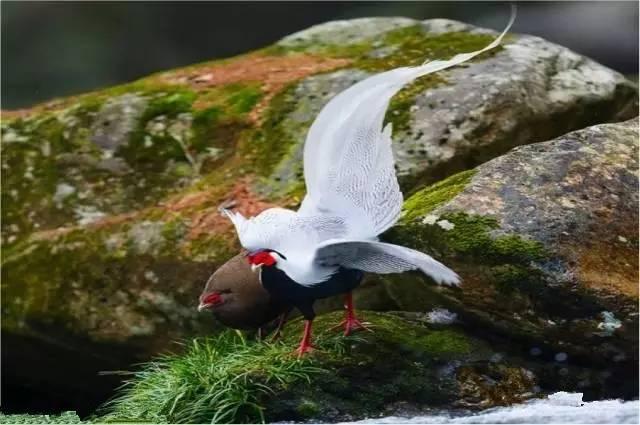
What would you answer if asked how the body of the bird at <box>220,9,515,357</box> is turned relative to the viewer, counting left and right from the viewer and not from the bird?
facing the viewer and to the left of the viewer

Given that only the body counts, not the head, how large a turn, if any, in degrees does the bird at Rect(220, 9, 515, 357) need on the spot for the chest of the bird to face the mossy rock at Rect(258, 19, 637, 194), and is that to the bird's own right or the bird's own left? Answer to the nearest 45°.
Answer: approximately 180°

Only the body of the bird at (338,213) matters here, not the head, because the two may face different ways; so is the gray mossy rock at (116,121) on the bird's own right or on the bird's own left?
on the bird's own right

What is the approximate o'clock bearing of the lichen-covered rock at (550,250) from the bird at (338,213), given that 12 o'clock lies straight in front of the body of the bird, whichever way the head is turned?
The lichen-covered rock is roughly at 7 o'clock from the bird.
